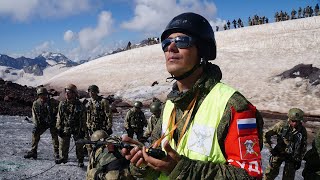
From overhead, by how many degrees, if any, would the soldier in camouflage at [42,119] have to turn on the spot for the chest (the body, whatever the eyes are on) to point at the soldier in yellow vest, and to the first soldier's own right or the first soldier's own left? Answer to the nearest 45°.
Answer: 0° — they already face them

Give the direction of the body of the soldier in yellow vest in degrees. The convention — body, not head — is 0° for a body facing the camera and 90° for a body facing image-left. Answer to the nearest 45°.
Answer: approximately 45°

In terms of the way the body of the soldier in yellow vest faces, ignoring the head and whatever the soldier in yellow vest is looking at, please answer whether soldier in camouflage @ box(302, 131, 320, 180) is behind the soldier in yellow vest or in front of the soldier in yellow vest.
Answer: behind

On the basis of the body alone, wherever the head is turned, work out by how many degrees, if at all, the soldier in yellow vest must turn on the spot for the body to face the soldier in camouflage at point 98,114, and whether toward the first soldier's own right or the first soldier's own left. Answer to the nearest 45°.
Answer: approximately 135° to the first soldier's own right

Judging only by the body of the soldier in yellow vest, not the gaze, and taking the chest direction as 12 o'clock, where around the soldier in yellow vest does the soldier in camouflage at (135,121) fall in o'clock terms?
The soldier in camouflage is roughly at 4 o'clock from the soldier in yellow vest.

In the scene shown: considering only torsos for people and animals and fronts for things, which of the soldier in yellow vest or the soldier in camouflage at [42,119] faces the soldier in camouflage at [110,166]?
the soldier in camouflage at [42,119]

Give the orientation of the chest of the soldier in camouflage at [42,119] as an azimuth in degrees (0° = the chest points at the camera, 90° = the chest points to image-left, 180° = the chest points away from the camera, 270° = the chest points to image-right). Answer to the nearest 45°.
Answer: approximately 0°

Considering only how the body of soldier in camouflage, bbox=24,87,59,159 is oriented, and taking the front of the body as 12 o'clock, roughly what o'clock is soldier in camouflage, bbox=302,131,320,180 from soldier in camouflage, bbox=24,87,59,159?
soldier in camouflage, bbox=302,131,320,180 is roughly at 11 o'clock from soldier in camouflage, bbox=24,87,59,159.

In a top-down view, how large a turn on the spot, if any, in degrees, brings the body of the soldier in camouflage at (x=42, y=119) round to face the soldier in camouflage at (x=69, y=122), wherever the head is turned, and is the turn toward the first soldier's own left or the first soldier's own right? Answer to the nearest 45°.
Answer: approximately 45° to the first soldier's own left

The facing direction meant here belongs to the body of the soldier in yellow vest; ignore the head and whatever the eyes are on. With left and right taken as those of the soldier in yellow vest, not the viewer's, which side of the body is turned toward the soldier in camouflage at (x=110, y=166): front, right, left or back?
right

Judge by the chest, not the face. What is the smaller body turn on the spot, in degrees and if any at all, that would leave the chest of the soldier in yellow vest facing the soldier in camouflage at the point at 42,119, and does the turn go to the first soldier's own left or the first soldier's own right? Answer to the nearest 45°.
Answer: approximately 90° to the first soldier's own right
